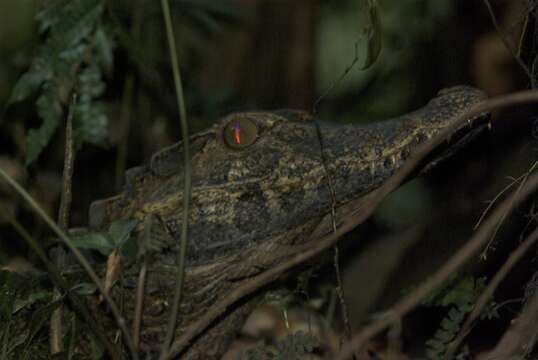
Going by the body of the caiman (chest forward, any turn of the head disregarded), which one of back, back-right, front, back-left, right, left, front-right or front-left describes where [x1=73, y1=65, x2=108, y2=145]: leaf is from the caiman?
back

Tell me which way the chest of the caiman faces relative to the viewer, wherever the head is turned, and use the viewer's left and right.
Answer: facing to the right of the viewer

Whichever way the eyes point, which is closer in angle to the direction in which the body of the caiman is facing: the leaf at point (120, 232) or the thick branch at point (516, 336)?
the thick branch

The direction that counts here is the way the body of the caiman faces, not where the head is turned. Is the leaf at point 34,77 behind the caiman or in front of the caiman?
behind

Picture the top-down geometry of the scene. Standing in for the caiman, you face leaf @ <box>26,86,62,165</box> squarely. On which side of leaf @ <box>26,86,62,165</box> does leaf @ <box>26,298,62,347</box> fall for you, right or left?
left

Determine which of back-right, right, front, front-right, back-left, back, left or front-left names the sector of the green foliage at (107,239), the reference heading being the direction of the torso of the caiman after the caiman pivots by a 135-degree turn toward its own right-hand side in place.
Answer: front

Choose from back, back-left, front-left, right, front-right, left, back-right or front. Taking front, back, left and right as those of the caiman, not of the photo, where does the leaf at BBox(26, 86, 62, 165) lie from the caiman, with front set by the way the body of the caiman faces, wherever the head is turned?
back

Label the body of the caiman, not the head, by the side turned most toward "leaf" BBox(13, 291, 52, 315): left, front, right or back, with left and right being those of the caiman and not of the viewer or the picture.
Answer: back

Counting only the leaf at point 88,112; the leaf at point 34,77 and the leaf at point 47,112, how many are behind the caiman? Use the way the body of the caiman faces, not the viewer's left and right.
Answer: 3
